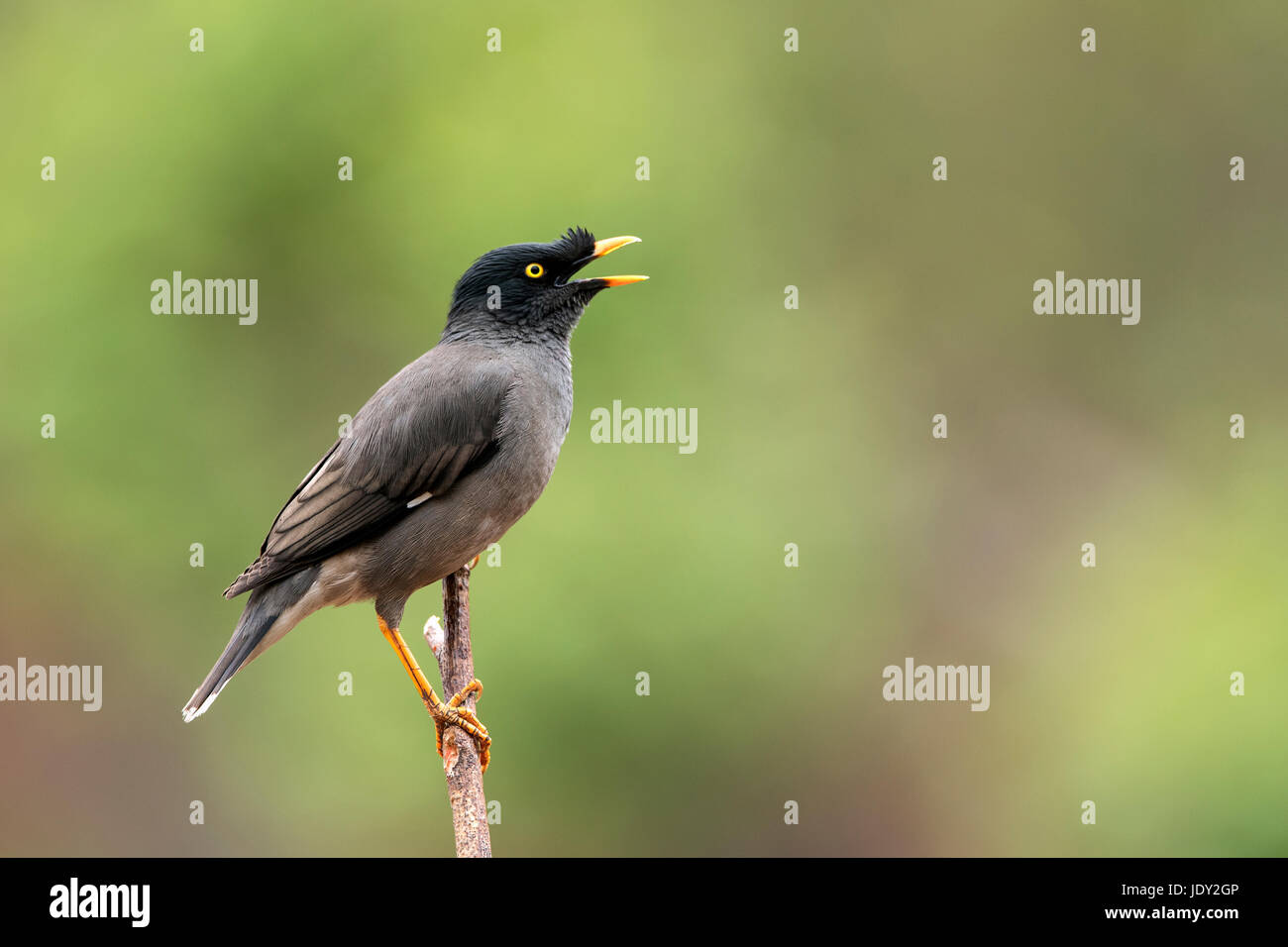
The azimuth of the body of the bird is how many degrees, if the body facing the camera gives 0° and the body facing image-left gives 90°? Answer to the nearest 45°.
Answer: approximately 270°
